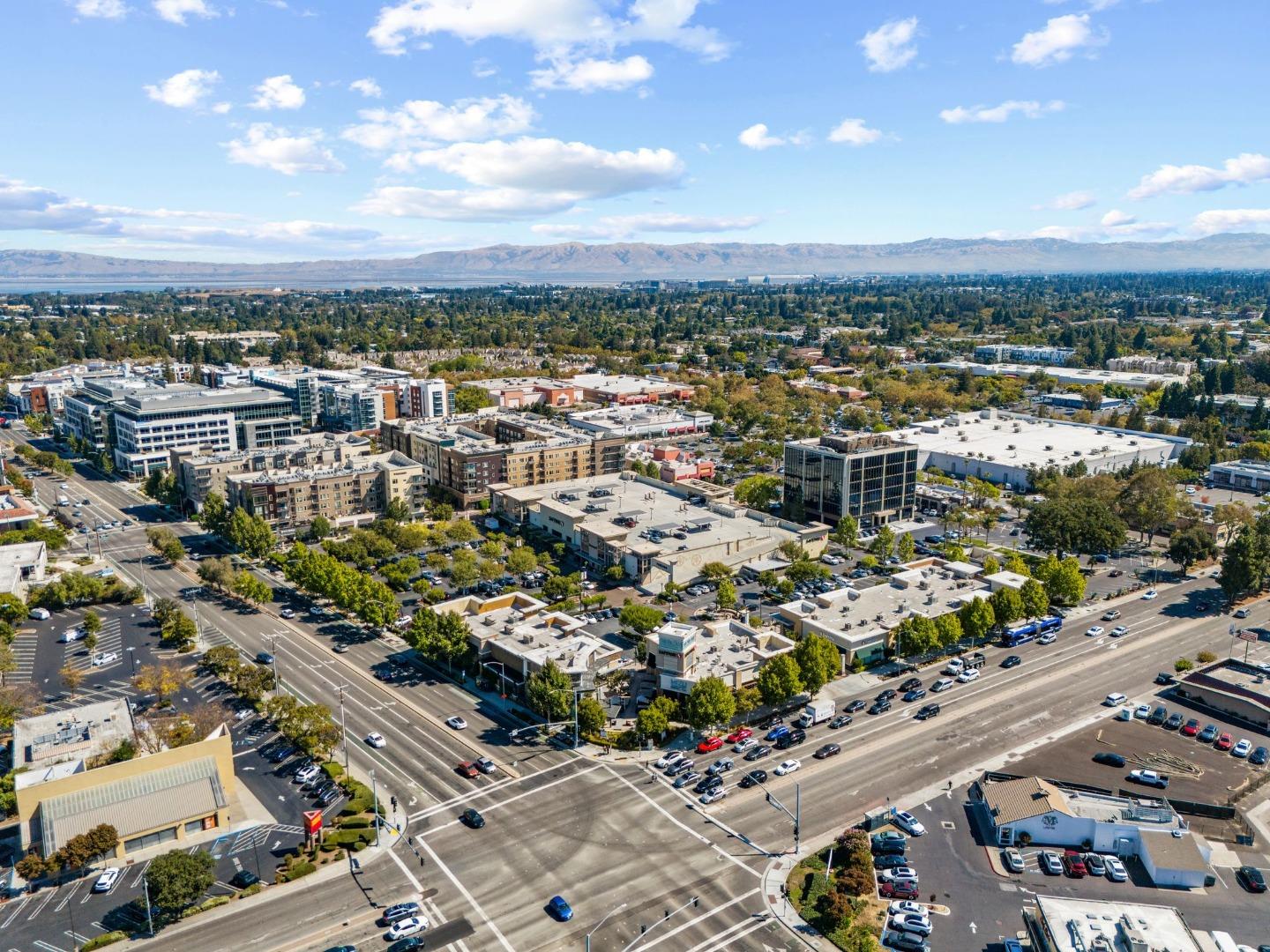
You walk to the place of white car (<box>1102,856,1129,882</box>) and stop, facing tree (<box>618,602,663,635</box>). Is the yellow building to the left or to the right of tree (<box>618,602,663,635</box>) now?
left

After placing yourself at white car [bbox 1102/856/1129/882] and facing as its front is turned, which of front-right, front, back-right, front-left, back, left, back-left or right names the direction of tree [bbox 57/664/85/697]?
front-left

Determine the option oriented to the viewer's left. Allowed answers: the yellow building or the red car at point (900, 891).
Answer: the red car

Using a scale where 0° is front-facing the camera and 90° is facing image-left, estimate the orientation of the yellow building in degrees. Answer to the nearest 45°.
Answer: approximately 0°

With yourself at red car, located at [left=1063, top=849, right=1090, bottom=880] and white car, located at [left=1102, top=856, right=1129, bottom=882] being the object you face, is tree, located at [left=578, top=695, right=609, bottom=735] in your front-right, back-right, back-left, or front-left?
back-left

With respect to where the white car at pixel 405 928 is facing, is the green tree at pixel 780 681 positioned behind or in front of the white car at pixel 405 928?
in front

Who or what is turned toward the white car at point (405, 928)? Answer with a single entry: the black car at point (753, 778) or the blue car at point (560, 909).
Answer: the black car

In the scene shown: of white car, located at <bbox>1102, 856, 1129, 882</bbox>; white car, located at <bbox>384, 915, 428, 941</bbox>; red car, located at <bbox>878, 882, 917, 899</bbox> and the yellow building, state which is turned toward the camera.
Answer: the yellow building

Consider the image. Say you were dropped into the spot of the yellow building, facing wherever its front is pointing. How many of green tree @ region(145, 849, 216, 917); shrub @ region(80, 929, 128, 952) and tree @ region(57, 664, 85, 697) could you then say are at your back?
1

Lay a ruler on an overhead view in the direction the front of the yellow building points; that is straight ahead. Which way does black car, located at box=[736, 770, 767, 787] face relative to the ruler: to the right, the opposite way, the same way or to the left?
to the right

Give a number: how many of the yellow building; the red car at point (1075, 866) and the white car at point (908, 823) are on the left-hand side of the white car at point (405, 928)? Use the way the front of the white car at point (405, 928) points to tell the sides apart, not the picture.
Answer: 1

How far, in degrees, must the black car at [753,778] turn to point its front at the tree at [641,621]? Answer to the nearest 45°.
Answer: approximately 90° to its right

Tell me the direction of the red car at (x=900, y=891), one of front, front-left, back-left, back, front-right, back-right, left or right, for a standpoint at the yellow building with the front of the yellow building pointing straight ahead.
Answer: front-left

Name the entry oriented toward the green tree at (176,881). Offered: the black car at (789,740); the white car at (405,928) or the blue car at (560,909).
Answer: the black car

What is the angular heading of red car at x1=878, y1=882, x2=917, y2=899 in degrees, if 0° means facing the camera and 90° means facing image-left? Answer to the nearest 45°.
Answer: approximately 90°

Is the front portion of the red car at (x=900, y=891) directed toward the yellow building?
yes

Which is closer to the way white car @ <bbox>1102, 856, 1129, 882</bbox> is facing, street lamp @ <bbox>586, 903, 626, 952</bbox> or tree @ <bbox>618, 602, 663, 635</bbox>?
the tree
